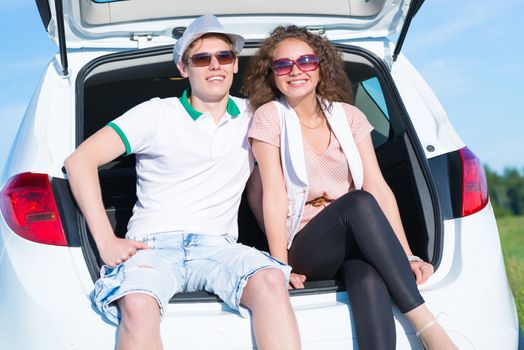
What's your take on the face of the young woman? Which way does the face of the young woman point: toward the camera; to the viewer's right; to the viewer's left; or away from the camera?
toward the camera

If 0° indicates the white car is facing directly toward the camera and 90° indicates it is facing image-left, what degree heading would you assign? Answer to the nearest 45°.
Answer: approximately 180°
